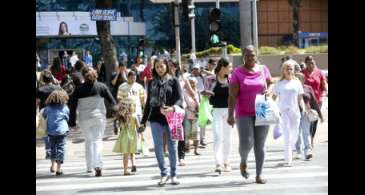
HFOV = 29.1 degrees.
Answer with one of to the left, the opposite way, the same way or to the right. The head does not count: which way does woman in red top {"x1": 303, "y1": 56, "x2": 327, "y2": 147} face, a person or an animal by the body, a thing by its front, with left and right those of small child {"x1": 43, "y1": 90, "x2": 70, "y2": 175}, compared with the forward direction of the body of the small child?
the opposite way

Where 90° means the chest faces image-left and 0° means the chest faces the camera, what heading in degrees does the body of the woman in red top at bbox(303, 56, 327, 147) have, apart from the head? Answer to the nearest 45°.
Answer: approximately 0°

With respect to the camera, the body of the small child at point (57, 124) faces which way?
away from the camera

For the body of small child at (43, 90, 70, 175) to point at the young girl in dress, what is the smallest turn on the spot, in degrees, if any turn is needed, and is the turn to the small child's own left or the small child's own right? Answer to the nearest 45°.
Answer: approximately 135° to the small child's own right

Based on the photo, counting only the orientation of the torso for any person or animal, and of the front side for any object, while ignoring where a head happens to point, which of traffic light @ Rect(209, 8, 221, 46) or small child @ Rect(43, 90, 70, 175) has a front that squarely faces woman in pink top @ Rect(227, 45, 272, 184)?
the traffic light

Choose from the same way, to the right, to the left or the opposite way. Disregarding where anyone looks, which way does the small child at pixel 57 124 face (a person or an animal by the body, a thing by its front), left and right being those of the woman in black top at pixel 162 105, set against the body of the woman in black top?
the opposite way

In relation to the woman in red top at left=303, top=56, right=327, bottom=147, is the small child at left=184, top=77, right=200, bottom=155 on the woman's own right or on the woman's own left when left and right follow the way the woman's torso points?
on the woman's own right

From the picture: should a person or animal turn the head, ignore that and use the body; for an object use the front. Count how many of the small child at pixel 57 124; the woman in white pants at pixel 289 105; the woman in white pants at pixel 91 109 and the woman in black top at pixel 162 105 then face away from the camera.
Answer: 2

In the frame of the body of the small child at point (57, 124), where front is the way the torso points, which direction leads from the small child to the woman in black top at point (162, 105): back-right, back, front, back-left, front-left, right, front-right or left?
back-right
